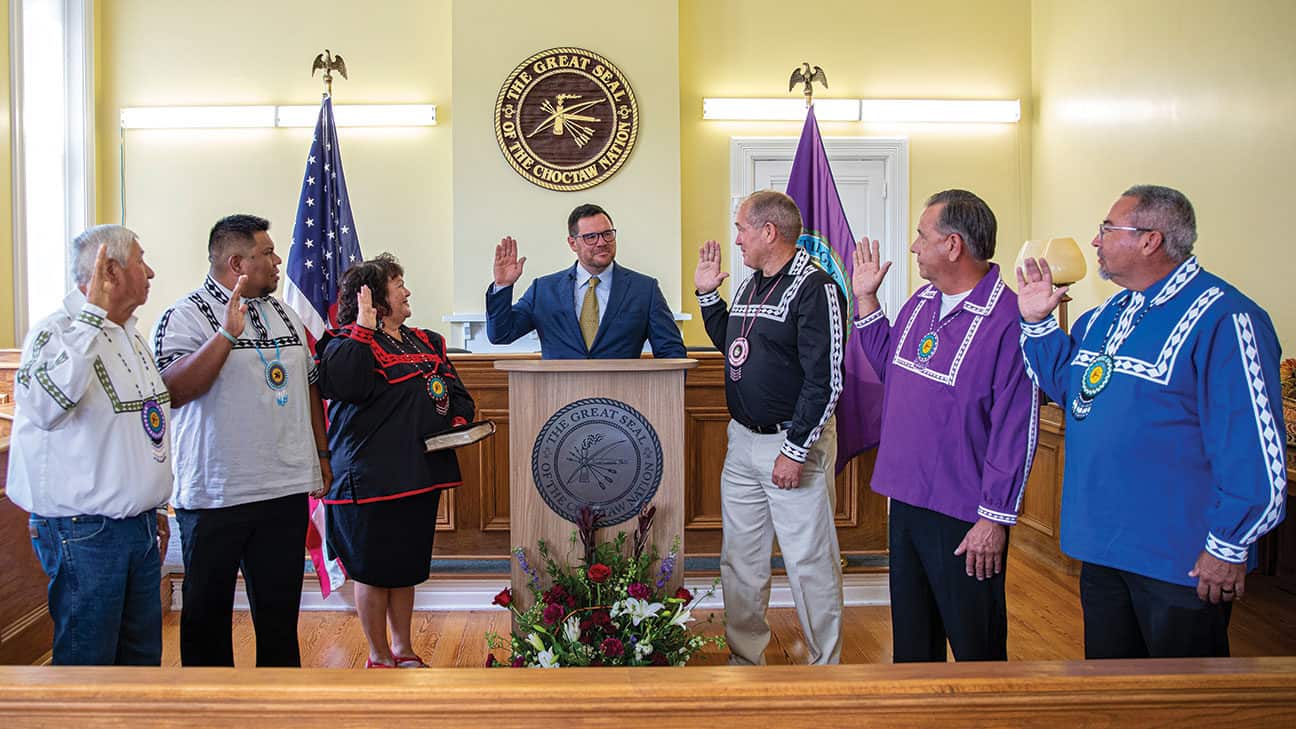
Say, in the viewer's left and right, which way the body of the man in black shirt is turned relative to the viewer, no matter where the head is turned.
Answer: facing the viewer and to the left of the viewer

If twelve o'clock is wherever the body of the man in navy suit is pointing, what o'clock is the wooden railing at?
The wooden railing is roughly at 12 o'clock from the man in navy suit.

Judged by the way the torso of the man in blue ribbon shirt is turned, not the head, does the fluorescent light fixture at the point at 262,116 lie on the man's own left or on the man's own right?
on the man's own right

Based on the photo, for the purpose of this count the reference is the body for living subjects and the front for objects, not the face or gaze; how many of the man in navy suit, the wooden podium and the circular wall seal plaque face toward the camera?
3

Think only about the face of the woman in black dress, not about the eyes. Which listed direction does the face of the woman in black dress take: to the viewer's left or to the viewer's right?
to the viewer's right

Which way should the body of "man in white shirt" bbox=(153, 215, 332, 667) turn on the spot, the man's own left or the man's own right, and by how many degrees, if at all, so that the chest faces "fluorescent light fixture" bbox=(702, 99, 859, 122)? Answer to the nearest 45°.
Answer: approximately 90° to the man's own left

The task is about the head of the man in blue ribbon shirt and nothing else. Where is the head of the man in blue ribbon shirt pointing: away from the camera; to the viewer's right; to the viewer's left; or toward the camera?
to the viewer's left

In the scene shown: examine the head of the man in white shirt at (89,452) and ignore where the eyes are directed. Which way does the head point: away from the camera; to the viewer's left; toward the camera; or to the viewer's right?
to the viewer's right

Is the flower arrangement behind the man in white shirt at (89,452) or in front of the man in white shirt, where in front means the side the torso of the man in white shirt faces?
in front

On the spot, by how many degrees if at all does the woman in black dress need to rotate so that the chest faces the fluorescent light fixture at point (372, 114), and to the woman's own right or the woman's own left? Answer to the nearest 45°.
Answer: approximately 135° to the woman's own left

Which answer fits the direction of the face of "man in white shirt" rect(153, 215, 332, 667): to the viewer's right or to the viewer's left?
to the viewer's right

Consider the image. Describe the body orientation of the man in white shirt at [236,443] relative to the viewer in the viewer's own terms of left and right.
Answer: facing the viewer and to the right of the viewer

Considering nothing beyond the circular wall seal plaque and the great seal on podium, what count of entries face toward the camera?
2
